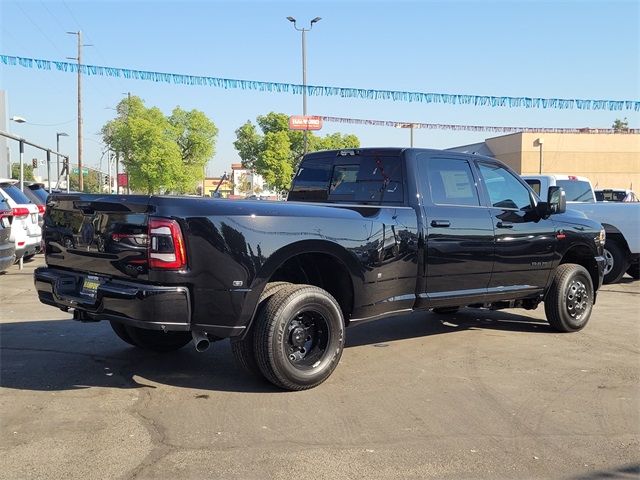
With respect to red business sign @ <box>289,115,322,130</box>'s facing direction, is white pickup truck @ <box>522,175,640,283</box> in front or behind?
in front

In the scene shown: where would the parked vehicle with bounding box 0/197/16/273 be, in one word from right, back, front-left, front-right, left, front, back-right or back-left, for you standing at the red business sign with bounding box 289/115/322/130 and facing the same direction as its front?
front

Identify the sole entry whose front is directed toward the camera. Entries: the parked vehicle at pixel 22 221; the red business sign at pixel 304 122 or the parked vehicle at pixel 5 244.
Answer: the red business sign

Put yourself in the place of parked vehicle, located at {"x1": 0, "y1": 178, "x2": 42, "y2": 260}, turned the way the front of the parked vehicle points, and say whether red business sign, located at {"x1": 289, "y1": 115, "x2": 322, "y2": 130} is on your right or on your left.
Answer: on your right

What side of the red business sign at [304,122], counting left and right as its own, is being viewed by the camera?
front

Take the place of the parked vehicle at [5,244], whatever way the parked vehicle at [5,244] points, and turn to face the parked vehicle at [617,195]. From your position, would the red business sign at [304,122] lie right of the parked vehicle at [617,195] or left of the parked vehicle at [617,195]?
left

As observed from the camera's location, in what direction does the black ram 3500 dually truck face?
facing away from the viewer and to the right of the viewer

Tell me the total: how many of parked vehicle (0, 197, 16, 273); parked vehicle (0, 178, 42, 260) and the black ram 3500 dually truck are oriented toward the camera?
0
